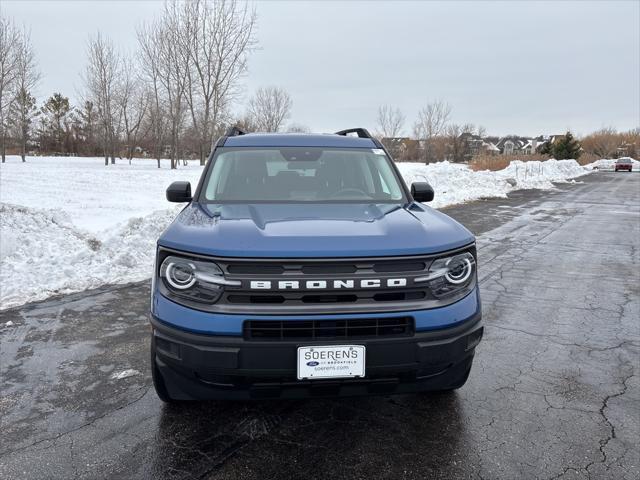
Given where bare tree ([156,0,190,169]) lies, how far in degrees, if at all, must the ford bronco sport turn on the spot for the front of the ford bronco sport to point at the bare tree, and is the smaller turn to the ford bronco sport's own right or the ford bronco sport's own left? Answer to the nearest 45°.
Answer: approximately 180°

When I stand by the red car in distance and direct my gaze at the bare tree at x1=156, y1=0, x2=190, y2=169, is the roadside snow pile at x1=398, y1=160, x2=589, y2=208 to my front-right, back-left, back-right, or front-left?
front-left

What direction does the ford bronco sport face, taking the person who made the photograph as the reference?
facing the viewer

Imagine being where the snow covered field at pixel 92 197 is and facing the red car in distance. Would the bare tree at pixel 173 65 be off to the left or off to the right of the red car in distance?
left

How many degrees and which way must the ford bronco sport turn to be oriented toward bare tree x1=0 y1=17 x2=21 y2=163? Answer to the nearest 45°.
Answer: approximately 135° to its right

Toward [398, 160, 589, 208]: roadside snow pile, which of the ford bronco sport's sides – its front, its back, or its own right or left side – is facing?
back

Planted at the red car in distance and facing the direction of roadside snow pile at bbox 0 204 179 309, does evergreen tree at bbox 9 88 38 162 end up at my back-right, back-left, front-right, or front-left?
front-right

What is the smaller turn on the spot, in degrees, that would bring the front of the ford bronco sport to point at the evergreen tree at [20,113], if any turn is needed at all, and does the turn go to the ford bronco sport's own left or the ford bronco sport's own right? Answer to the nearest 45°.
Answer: approximately 135° to the ford bronco sport's own right

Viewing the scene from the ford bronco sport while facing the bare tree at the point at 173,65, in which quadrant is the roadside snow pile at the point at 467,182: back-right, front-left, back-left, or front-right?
front-right

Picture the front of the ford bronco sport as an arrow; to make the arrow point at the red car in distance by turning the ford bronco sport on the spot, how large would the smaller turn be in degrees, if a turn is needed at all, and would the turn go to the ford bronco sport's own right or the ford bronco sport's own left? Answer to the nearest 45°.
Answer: approximately 135° to the ford bronco sport's own left
